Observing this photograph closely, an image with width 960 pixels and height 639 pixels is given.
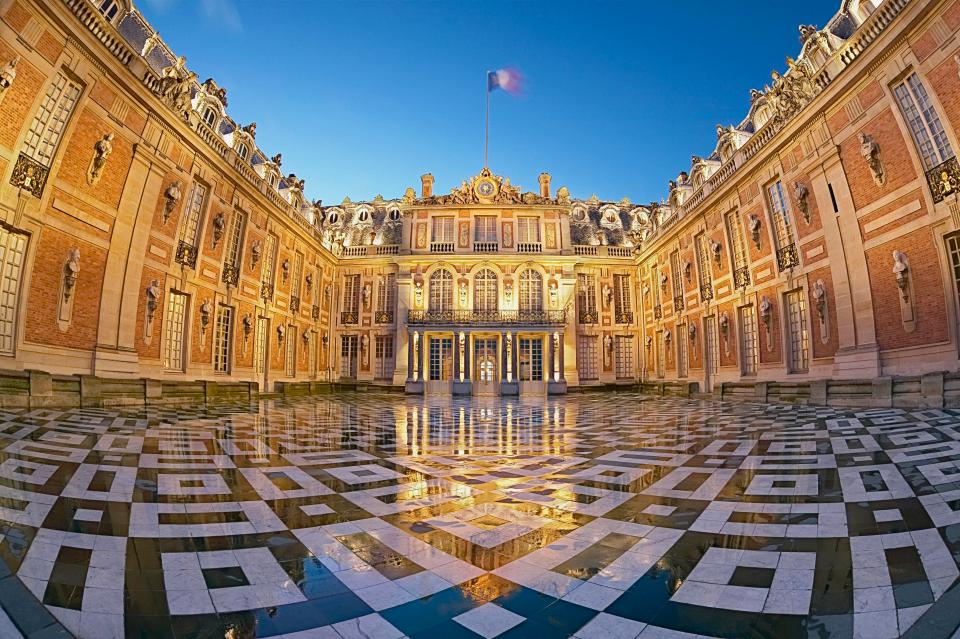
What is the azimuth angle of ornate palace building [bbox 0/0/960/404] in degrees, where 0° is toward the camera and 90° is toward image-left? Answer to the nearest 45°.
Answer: approximately 0°
